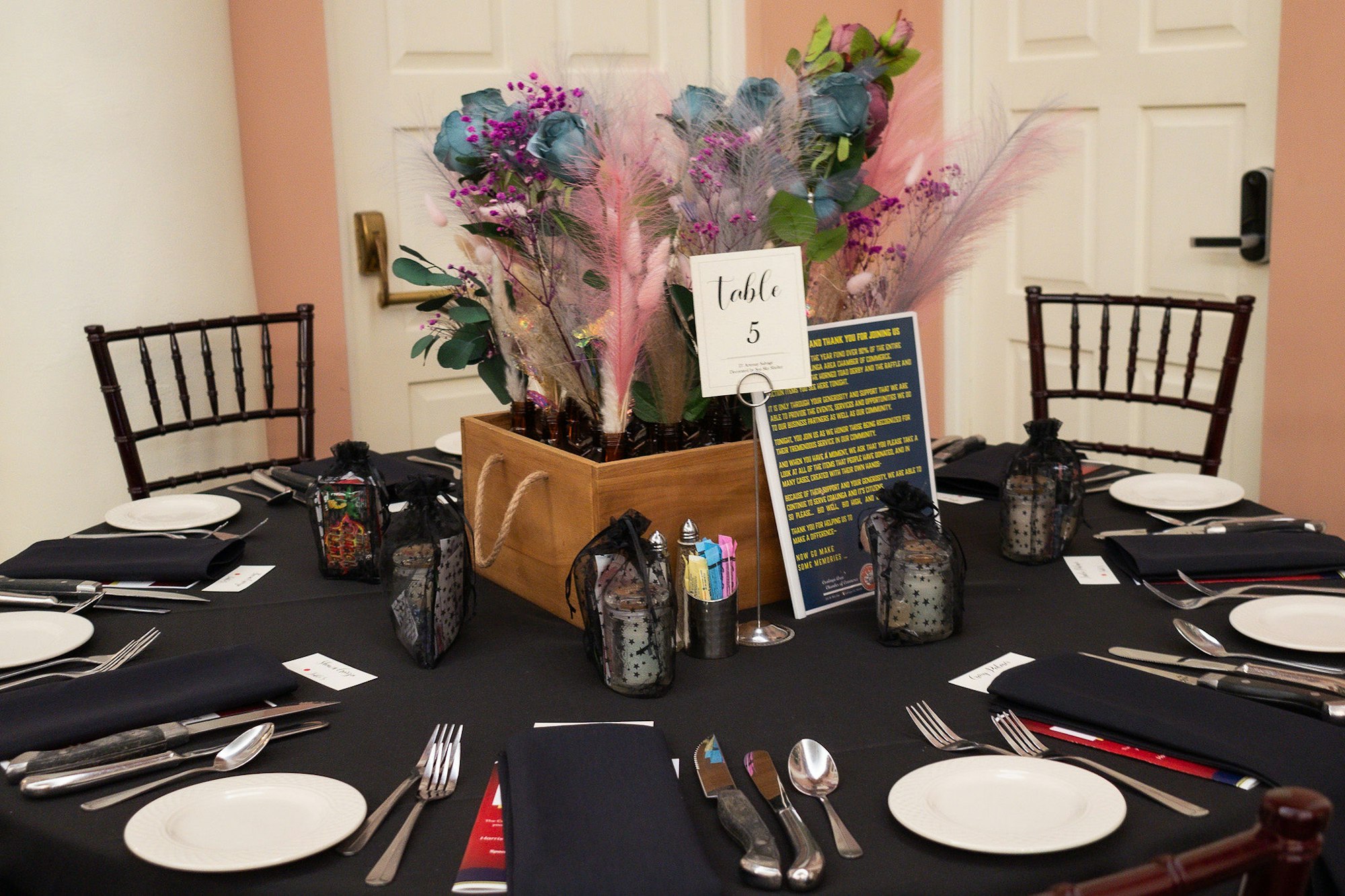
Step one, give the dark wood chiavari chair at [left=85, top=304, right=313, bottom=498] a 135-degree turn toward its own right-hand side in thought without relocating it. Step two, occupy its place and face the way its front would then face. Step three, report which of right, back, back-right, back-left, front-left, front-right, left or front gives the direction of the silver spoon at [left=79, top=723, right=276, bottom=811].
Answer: left

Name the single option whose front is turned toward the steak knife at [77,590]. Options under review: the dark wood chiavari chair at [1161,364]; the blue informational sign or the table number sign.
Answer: the dark wood chiavari chair

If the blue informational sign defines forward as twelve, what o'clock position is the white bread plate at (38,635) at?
The white bread plate is roughly at 4 o'clock from the blue informational sign.

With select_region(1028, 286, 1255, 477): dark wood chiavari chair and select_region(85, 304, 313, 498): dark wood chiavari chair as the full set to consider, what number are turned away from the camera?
0

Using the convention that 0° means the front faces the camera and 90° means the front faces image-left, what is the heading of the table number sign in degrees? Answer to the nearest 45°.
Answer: approximately 0°

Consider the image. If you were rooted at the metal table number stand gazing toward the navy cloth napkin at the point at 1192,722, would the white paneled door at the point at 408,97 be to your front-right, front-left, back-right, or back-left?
back-left

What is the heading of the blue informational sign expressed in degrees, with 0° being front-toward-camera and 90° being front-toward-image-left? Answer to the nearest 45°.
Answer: approximately 315°

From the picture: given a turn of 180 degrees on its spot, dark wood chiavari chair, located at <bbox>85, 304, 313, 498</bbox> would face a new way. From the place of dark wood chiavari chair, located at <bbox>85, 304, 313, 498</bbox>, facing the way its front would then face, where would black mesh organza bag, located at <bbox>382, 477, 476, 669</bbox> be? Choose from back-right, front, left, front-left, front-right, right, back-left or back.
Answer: back-left

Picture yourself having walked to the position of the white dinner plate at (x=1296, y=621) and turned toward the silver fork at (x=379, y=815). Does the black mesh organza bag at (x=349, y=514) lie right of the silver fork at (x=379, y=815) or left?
right

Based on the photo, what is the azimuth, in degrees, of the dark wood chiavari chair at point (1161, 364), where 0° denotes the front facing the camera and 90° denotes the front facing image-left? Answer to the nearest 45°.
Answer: approximately 45°

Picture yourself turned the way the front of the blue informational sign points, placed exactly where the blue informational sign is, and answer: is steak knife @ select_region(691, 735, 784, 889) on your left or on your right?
on your right

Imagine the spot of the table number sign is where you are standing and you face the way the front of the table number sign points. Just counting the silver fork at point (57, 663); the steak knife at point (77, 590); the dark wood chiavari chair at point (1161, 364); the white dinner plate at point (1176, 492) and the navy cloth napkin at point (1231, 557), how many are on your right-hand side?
2

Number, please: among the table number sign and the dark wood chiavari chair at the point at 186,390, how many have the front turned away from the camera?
0

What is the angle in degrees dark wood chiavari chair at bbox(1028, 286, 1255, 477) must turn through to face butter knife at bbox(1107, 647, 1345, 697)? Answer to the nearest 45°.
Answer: approximately 45° to its left

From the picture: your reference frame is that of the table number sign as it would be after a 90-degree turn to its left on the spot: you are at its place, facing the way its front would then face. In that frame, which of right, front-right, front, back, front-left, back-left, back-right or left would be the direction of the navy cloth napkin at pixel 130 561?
back

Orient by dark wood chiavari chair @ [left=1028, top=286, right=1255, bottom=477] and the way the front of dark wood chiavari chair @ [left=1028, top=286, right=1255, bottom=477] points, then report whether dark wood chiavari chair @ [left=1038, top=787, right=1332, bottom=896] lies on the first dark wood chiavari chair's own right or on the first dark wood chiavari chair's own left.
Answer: on the first dark wood chiavari chair's own left
